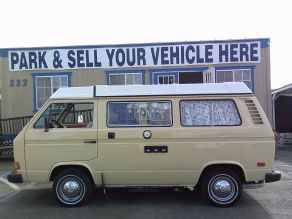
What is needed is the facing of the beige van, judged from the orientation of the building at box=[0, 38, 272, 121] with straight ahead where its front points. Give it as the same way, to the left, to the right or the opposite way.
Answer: to the right

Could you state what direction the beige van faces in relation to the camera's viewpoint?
facing to the left of the viewer

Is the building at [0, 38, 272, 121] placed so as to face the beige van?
yes

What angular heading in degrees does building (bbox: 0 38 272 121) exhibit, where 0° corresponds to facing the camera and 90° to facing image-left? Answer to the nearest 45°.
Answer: approximately 0°

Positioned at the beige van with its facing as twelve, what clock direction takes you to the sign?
The sign is roughly at 3 o'clock from the beige van.

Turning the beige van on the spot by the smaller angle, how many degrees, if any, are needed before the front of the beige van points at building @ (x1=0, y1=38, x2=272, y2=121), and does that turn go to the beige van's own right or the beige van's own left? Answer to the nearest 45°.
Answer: approximately 90° to the beige van's own right

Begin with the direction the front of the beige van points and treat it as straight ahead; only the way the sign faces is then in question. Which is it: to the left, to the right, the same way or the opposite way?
to the left

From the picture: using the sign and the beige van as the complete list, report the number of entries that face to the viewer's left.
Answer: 1

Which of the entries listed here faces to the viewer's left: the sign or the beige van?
the beige van

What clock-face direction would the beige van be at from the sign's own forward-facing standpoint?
The beige van is roughly at 12 o'clock from the sign.
